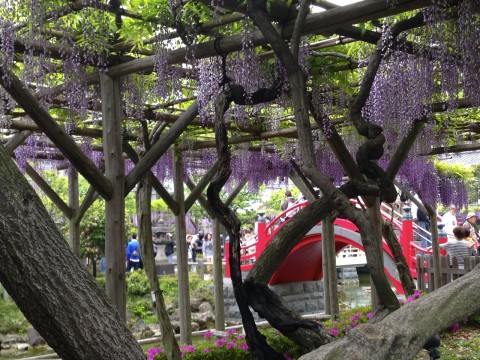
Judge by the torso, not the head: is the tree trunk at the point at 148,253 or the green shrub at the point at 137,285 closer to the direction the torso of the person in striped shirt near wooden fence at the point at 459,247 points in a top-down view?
the green shrub

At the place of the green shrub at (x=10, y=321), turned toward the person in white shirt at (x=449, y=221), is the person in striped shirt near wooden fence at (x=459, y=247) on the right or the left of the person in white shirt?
right

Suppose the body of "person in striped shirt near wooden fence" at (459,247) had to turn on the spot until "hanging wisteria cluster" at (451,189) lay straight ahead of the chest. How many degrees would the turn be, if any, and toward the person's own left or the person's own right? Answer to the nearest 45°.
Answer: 0° — they already face it
